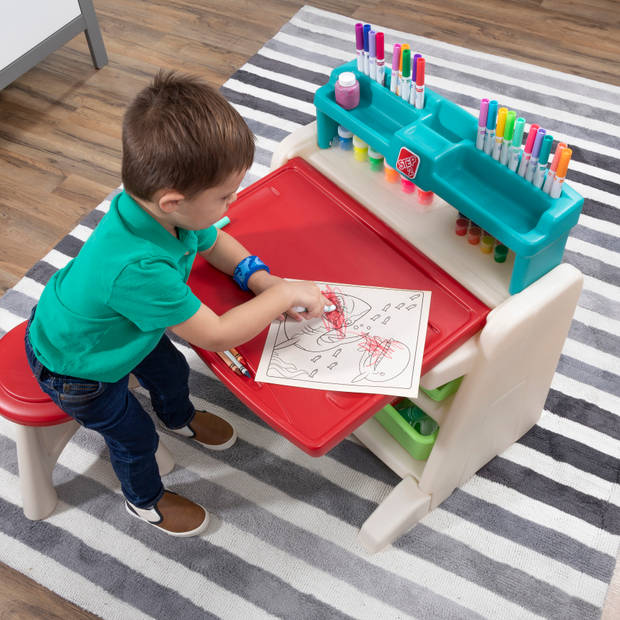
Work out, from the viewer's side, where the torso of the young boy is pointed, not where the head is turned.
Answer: to the viewer's right

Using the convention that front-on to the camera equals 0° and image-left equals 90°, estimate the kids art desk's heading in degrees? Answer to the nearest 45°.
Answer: approximately 45°

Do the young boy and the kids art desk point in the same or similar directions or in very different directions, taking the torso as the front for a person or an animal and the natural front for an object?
very different directions

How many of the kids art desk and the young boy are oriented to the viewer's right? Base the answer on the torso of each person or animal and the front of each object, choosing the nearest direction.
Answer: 1
